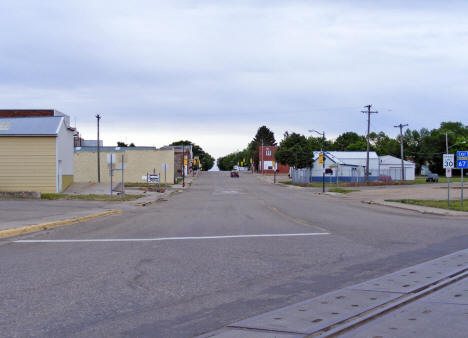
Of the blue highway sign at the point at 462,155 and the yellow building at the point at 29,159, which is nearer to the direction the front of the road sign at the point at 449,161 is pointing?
the yellow building

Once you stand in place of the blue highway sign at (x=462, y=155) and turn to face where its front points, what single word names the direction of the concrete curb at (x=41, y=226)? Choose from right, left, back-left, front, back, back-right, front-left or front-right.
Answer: front-right

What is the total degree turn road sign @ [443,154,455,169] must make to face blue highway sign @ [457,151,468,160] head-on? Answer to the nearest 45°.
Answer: approximately 135° to its left

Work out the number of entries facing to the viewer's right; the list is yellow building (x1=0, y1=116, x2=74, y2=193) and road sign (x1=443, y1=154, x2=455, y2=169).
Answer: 1

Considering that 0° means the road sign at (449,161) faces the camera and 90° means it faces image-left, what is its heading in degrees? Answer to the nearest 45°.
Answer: approximately 0°

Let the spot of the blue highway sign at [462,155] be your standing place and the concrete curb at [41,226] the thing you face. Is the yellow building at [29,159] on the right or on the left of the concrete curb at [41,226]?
right

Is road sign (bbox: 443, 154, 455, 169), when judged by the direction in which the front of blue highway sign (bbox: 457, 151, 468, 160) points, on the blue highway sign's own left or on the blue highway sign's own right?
on the blue highway sign's own right

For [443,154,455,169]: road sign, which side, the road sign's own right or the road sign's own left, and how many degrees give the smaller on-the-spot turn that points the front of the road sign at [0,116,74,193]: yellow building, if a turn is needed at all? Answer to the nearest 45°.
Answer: approximately 90° to the road sign's own right

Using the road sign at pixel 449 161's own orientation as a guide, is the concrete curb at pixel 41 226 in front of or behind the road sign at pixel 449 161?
in front

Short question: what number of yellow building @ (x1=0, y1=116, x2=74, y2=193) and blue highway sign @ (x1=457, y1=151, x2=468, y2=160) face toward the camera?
1

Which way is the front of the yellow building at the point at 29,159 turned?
to the viewer's right

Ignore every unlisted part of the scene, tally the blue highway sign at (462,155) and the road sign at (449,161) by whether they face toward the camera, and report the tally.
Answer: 2
